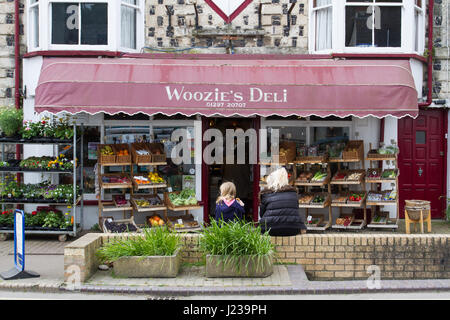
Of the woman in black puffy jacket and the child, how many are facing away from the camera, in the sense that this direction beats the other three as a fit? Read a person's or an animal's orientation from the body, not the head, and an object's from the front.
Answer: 2

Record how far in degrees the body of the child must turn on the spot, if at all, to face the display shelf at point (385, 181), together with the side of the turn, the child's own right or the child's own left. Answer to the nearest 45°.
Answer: approximately 45° to the child's own right

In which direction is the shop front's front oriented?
toward the camera

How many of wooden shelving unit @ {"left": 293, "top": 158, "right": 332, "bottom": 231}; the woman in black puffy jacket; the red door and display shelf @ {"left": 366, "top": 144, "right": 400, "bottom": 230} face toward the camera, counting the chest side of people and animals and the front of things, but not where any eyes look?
3

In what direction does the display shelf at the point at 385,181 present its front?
toward the camera

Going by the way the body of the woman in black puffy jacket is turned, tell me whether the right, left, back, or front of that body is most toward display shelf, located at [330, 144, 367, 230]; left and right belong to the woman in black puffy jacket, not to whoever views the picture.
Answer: right

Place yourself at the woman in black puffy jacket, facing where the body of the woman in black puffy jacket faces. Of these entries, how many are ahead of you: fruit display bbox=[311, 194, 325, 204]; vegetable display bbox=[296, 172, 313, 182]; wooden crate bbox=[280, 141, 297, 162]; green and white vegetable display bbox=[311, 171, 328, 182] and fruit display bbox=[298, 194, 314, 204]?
5

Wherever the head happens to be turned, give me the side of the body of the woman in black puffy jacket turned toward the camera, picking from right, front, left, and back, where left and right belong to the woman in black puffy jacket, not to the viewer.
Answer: back

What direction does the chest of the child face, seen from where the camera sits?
away from the camera

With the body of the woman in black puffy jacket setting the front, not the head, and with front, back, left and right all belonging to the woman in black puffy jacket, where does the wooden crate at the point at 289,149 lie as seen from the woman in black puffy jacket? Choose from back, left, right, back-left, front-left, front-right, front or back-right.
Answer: front

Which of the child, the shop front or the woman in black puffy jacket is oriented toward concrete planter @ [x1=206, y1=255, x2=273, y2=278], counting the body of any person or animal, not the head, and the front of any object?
the shop front

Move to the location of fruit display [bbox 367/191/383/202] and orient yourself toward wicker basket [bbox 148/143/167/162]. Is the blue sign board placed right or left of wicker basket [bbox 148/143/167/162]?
left

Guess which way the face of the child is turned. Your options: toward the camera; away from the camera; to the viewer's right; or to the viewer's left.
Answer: away from the camera

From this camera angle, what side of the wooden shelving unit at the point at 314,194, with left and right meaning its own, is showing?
front

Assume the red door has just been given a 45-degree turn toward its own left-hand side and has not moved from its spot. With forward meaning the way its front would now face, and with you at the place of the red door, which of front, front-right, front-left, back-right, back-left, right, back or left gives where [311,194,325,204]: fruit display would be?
right
